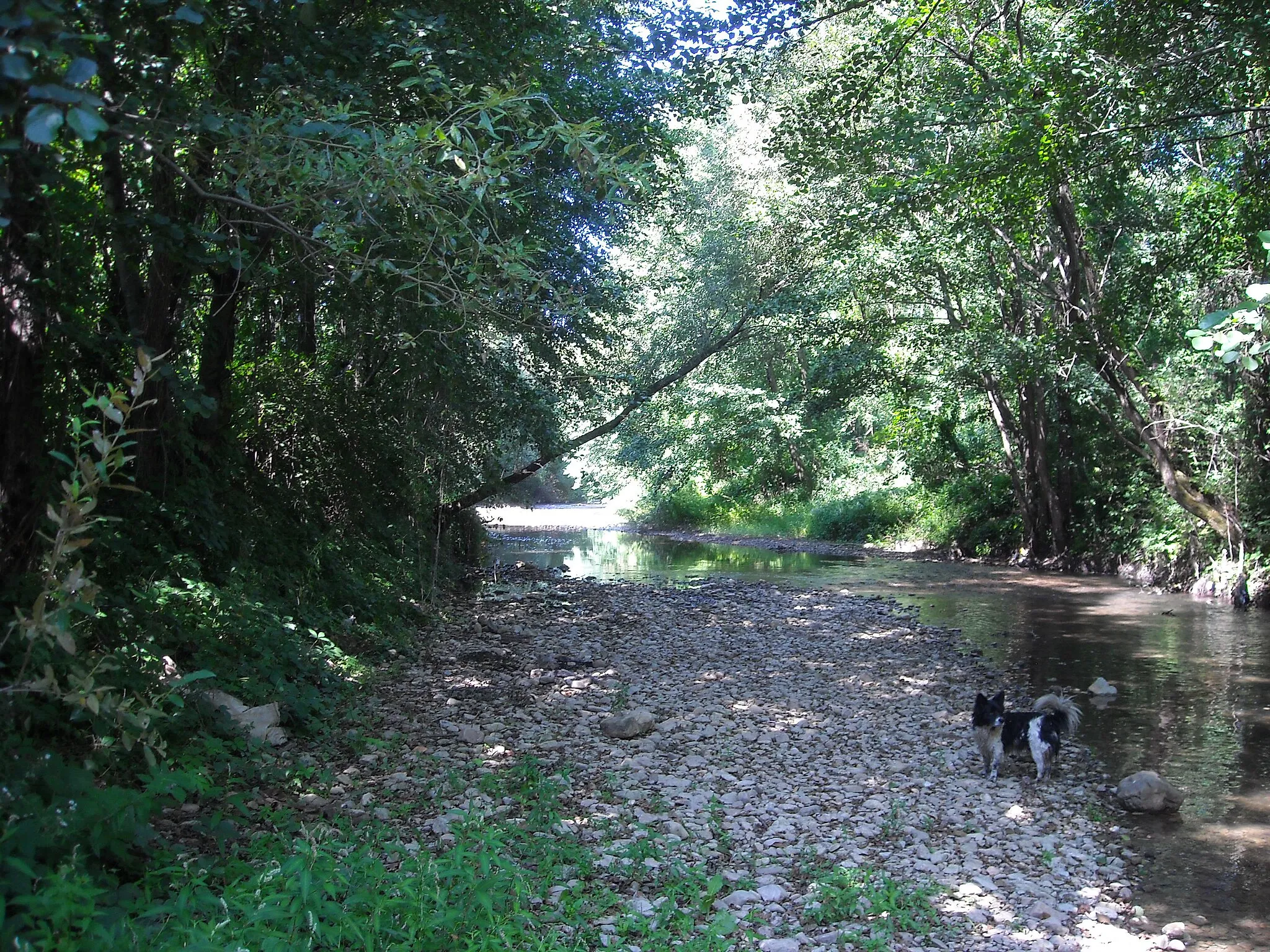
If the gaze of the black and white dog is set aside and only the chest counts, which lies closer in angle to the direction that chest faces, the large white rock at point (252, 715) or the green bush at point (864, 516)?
the large white rock

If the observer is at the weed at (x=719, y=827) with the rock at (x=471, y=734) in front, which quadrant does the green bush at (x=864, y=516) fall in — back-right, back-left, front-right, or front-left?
front-right

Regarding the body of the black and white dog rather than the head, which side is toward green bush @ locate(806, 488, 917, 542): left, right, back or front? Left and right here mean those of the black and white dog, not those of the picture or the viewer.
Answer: right

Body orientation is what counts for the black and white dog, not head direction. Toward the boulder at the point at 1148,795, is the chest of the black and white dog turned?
no

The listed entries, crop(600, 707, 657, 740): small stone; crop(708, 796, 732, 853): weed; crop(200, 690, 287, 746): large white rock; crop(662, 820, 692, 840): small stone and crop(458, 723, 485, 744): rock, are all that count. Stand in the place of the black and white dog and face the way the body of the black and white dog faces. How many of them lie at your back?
0

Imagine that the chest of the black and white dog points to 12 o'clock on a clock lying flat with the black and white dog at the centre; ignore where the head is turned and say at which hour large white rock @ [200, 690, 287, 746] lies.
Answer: The large white rock is roughly at 11 o'clock from the black and white dog.

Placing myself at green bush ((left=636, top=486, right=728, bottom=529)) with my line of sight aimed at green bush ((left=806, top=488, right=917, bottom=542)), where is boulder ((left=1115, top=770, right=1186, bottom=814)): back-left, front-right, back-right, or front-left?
front-right

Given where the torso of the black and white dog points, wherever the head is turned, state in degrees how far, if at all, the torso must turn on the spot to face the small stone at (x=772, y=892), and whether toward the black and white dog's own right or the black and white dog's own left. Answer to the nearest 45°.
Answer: approximately 90° to the black and white dog's own left

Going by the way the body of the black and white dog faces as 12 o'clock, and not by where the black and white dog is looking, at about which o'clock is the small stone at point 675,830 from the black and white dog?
The small stone is roughly at 10 o'clock from the black and white dog.

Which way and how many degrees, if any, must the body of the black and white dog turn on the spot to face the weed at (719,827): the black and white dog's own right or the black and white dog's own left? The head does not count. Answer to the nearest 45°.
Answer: approximately 45° to the black and white dog's own left

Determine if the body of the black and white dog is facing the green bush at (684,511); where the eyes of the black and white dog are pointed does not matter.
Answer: no

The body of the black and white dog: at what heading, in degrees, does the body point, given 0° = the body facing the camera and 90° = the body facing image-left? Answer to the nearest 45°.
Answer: approximately 90°

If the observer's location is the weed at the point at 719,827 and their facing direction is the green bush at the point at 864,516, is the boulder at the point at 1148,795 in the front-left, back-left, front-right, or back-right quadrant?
front-right

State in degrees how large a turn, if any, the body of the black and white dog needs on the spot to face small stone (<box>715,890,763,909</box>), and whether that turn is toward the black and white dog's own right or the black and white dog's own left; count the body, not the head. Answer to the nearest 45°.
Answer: approximately 90° to the black and white dog's own left
